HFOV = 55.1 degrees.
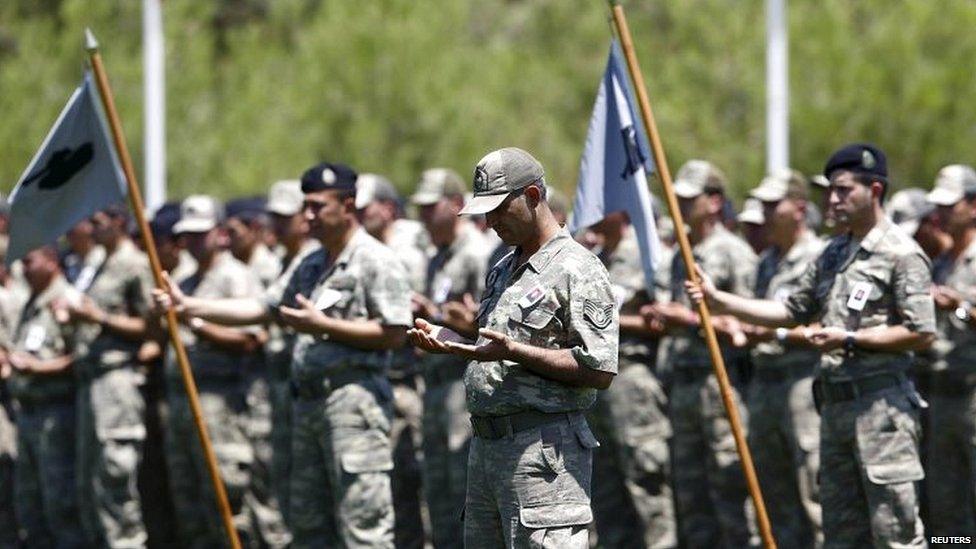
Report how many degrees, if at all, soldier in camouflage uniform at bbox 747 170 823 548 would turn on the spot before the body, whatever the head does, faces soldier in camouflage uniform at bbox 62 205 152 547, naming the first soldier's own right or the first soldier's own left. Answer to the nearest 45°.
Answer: approximately 45° to the first soldier's own right

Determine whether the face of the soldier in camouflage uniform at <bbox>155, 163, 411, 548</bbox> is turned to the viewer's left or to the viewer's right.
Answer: to the viewer's left

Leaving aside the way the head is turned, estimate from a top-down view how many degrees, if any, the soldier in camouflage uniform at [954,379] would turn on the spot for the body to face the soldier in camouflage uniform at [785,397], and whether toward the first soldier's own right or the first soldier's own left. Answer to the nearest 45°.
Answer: approximately 45° to the first soldier's own right

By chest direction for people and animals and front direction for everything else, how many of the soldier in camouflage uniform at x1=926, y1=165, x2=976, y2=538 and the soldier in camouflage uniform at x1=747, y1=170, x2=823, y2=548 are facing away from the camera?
0

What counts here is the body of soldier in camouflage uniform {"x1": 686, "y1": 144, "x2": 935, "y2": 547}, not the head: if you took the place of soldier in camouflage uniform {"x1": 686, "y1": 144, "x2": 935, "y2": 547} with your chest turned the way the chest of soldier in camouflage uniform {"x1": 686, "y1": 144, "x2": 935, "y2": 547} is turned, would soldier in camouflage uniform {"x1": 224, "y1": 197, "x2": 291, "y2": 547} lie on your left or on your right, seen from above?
on your right

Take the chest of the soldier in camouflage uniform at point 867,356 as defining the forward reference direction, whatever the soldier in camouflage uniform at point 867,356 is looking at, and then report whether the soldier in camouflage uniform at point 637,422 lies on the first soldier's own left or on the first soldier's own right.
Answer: on the first soldier's own right

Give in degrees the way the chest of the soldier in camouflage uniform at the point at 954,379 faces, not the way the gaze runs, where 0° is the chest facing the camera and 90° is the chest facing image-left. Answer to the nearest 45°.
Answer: approximately 45°
